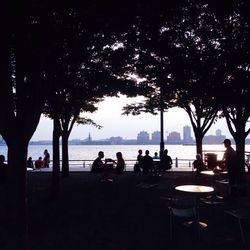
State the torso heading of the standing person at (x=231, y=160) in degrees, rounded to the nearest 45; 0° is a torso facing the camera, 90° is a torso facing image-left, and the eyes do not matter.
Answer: approximately 90°

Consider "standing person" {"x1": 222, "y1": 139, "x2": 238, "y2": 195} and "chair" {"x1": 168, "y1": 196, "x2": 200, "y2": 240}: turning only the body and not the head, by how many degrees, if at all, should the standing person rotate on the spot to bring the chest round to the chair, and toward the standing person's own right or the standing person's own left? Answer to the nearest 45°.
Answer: approximately 90° to the standing person's own left

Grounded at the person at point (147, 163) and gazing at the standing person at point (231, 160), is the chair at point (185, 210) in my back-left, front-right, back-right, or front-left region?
front-right

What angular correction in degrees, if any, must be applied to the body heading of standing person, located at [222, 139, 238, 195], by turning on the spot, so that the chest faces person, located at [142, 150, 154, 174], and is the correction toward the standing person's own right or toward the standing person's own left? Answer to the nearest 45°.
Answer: approximately 45° to the standing person's own right
